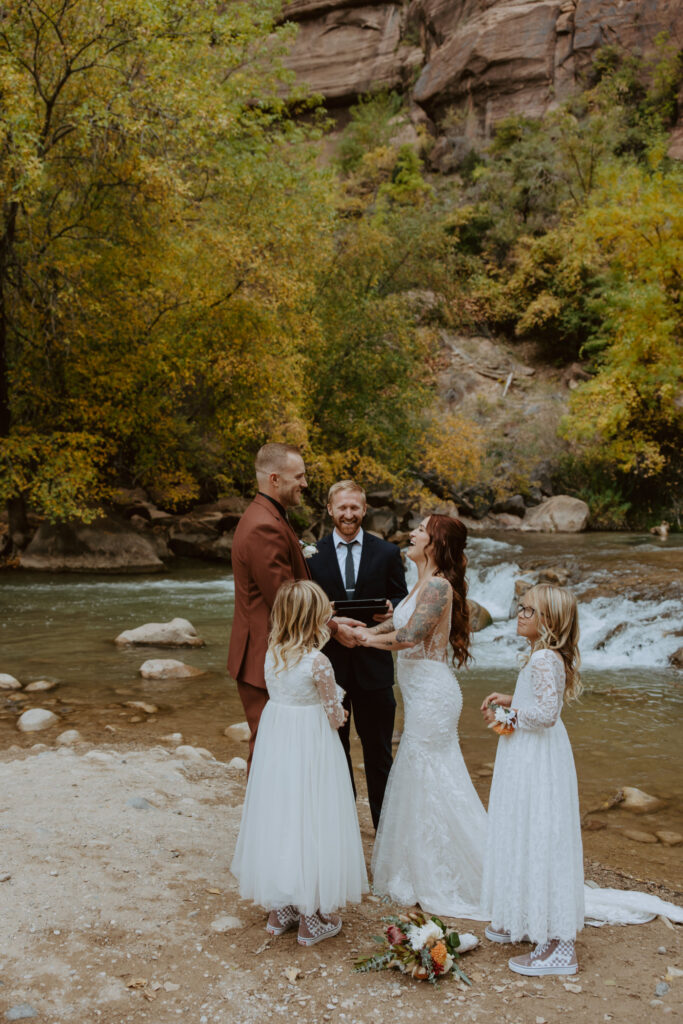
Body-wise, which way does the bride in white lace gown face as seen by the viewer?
to the viewer's left

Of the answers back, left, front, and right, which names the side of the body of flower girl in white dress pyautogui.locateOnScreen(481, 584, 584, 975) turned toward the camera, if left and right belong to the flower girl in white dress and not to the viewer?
left

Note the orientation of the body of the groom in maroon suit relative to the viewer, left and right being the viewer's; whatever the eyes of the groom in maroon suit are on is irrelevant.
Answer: facing to the right of the viewer

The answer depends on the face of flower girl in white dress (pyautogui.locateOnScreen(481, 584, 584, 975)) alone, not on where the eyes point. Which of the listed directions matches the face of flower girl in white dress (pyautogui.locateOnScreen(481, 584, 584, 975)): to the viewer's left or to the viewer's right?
to the viewer's left

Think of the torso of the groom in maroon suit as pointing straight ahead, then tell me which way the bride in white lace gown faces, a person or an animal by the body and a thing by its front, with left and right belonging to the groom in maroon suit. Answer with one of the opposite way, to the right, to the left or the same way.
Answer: the opposite way

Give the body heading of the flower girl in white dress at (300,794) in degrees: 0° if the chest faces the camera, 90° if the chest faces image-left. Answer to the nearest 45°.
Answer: approximately 225°

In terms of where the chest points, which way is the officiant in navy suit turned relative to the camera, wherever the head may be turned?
toward the camera

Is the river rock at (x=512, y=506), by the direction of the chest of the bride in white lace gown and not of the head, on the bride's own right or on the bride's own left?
on the bride's own right

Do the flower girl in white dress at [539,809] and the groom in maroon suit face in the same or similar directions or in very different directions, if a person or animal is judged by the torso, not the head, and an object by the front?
very different directions

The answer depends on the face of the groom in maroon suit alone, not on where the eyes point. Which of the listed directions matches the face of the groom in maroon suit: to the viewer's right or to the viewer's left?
to the viewer's right
